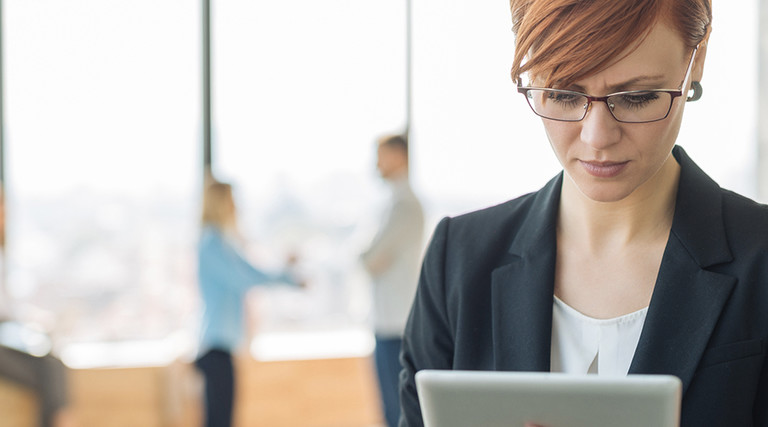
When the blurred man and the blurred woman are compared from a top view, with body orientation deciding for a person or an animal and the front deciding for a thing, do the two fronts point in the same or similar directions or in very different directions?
very different directions

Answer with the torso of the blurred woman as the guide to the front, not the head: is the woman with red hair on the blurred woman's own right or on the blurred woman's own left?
on the blurred woman's own right

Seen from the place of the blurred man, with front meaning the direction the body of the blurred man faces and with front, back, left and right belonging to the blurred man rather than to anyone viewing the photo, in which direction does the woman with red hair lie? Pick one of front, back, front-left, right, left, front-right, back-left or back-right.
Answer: left

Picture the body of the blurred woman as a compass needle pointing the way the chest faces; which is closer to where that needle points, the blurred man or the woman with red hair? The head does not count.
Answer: the blurred man

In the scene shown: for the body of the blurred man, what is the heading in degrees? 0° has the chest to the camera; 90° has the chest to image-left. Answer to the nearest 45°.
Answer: approximately 90°

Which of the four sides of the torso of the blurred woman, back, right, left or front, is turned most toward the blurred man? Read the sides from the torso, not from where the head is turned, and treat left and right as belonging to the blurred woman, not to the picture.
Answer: front

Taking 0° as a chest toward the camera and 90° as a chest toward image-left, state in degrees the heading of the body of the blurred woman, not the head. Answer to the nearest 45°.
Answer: approximately 270°

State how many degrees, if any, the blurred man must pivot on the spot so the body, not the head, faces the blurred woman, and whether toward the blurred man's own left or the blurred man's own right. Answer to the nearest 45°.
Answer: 0° — they already face them

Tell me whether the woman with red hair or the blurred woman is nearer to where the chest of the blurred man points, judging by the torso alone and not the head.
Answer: the blurred woman

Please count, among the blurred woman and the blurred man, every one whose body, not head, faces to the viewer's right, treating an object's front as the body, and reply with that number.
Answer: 1
